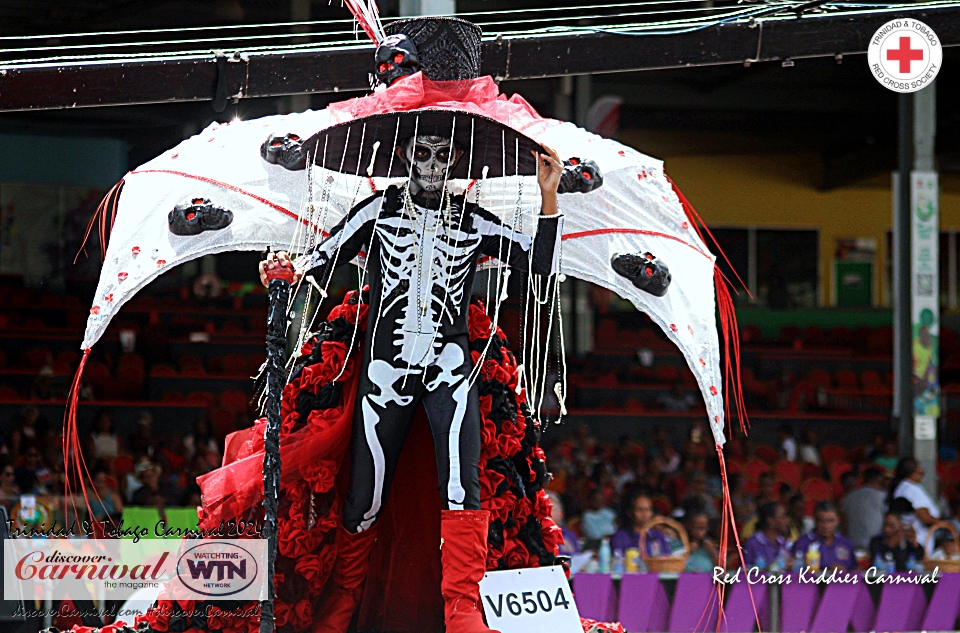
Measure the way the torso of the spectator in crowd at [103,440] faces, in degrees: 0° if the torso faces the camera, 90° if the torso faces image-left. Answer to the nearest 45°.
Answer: approximately 0°

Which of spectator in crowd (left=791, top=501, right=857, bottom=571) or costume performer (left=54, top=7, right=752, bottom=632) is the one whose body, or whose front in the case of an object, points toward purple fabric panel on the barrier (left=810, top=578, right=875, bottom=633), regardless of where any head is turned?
the spectator in crowd

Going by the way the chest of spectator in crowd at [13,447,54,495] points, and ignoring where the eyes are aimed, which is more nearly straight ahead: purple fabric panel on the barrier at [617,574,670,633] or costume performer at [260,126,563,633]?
the costume performer

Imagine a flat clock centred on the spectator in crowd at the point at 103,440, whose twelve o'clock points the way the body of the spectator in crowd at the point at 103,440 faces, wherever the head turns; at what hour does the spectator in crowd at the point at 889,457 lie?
the spectator in crowd at the point at 889,457 is roughly at 9 o'clock from the spectator in crowd at the point at 103,440.

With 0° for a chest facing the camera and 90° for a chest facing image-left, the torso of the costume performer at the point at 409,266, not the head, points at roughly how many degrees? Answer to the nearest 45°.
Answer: approximately 0°
